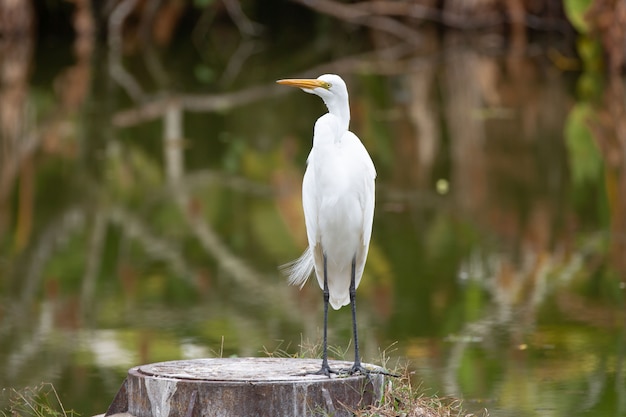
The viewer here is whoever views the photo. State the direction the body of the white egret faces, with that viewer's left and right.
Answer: facing the viewer

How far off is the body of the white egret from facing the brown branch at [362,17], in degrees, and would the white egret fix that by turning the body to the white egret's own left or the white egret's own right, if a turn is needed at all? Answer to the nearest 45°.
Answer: approximately 180°
